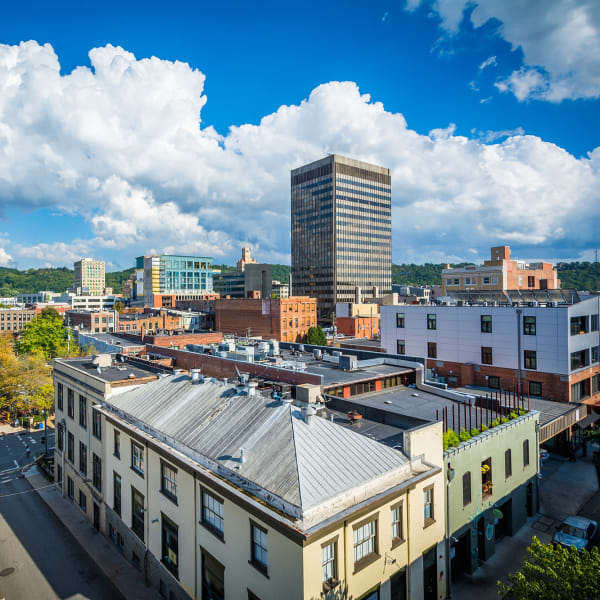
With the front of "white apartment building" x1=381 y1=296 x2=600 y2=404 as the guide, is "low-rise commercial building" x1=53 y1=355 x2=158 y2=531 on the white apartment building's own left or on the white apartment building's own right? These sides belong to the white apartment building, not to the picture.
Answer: on the white apartment building's own right

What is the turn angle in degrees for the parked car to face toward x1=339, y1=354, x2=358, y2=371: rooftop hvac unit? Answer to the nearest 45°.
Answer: approximately 45° to its right

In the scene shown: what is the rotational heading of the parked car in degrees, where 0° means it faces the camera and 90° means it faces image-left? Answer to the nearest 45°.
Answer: approximately 45°

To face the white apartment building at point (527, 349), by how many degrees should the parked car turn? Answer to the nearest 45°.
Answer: approximately 135° to its right

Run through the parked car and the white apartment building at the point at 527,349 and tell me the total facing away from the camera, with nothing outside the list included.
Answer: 0

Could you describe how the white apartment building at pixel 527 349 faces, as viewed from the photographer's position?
facing the viewer and to the right of the viewer

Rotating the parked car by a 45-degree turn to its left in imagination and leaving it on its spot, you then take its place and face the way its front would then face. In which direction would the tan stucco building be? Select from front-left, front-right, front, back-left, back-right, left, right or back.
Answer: front-right

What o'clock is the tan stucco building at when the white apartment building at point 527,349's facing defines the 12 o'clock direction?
The tan stucco building is roughly at 2 o'clock from the white apartment building.

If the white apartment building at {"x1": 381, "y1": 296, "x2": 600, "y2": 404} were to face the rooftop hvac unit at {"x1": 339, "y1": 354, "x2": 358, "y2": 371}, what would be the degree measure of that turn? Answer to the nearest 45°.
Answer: approximately 90° to its right

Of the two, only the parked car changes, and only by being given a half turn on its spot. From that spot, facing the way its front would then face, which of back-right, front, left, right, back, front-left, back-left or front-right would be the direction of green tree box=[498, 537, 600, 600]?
back-right

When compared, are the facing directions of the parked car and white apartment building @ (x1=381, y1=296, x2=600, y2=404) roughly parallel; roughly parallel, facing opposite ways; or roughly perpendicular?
roughly perpendicular

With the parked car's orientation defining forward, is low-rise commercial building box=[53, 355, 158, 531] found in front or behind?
in front
